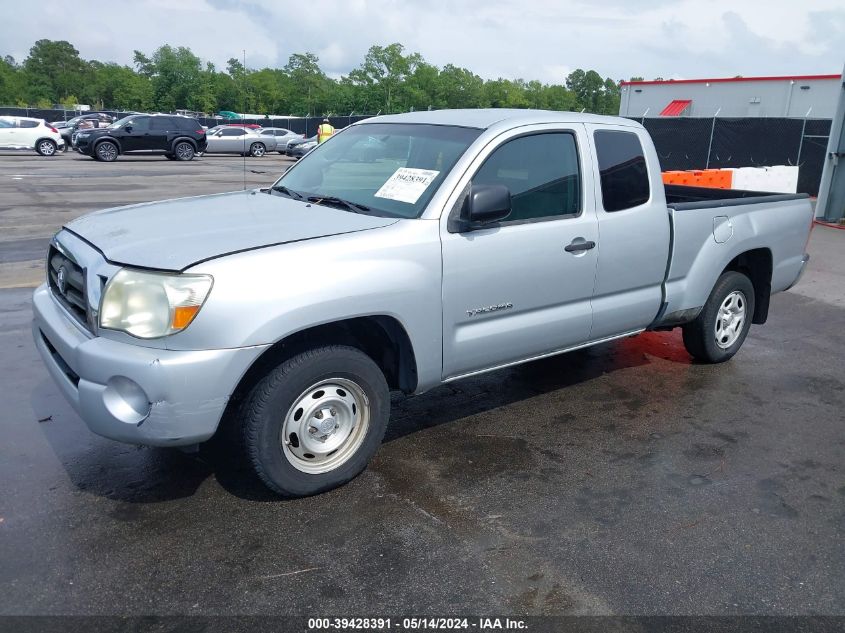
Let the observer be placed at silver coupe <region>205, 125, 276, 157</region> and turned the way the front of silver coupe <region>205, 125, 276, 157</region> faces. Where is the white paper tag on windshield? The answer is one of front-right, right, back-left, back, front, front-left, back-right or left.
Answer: left

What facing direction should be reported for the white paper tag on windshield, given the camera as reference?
facing the viewer and to the left of the viewer

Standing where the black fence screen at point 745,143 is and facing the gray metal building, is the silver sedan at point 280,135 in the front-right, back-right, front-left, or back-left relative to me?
front-left

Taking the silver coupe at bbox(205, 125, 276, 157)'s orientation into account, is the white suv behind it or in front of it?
in front

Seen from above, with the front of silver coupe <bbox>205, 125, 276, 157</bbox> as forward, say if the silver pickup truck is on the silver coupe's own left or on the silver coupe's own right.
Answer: on the silver coupe's own left

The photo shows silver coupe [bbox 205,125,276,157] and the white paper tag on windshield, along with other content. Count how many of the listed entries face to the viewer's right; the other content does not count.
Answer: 0

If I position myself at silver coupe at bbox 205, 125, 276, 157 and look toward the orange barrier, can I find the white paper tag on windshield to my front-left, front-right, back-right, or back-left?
front-right

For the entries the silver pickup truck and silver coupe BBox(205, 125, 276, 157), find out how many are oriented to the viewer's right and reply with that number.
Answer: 0

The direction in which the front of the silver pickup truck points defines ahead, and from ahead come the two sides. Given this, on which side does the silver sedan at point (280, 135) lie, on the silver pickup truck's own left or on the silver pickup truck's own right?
on the silver pickup truck's own right

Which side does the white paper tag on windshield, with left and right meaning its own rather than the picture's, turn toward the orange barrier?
back

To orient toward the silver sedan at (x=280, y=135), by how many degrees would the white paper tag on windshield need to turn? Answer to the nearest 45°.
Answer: approximately 135° to its right

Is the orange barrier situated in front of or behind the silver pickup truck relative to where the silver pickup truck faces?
behind

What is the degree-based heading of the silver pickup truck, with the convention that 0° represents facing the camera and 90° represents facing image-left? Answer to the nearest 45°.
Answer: approximately 45°

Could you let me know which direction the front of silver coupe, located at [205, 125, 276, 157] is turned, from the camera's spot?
facing to the left of the viewer
